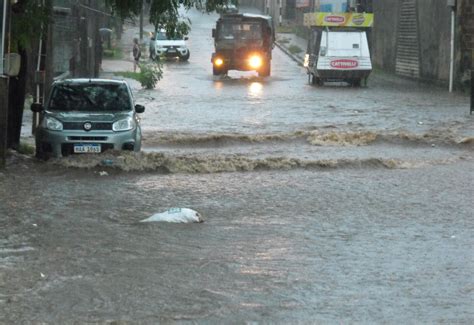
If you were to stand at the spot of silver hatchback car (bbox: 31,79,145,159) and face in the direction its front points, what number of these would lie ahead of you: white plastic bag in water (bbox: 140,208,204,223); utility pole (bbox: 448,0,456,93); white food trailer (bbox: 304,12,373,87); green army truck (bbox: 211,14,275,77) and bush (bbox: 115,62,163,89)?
1

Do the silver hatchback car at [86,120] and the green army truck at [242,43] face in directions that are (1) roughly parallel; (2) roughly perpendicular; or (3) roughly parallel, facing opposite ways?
roughly parallel

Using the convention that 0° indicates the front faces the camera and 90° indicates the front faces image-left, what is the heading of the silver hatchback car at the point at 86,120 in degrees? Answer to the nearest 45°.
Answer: approximately 0°

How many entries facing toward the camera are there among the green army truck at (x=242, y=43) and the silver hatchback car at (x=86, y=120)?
2

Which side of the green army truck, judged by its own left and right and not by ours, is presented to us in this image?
front

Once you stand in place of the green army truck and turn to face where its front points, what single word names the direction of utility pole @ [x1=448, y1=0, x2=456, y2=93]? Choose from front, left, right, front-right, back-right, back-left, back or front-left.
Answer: front-left

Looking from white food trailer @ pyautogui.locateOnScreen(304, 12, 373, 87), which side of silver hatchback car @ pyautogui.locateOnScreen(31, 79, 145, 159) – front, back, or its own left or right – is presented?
back

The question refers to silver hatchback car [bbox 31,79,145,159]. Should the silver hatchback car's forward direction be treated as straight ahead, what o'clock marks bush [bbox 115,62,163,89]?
The bush is roughly at 6 o'clock from the silver hatchback car.

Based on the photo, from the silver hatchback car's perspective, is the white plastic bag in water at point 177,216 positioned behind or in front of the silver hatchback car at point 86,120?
in front
